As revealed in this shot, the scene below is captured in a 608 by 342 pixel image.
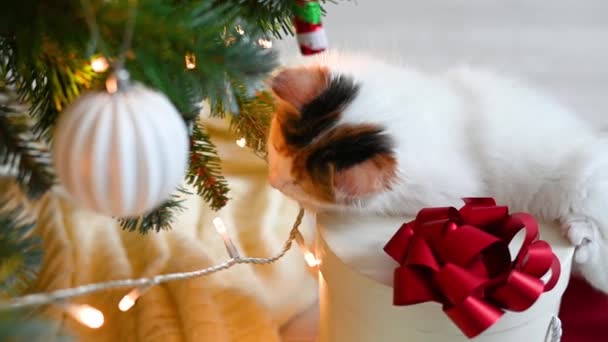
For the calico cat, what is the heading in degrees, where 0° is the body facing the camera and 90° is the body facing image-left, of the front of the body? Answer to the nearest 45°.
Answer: approximately 90°
